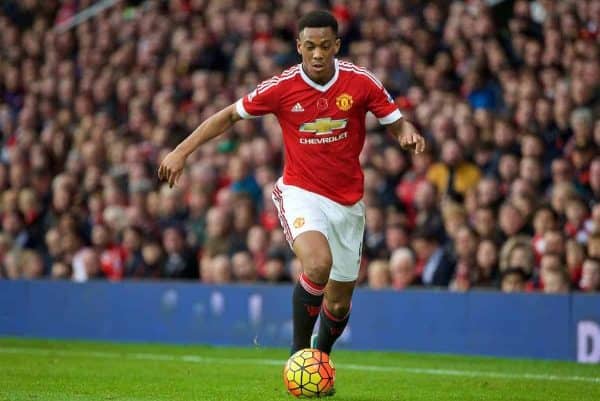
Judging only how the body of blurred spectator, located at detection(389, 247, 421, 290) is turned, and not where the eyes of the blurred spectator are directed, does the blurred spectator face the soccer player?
yes

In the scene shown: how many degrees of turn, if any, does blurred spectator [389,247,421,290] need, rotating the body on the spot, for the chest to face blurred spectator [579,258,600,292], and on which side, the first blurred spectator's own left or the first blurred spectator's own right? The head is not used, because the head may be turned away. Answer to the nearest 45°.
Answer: approximately 45° to the first blurred spectator's own left

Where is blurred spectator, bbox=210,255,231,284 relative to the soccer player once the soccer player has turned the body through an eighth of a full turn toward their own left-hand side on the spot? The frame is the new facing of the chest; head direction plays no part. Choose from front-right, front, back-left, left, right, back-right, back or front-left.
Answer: back-left

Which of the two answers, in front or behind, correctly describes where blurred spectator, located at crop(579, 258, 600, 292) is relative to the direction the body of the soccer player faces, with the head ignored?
behind

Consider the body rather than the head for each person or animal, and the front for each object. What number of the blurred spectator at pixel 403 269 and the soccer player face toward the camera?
2

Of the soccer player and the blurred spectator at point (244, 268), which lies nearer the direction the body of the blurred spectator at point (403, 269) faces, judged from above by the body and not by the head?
the soccer player

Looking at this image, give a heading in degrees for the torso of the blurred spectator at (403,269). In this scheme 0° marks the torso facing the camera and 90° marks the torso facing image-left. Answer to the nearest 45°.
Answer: approximately 0°

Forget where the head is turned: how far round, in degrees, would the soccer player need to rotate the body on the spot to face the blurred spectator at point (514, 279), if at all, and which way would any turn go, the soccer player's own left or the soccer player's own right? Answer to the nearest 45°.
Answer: approximately 135° to the soccer player's own left

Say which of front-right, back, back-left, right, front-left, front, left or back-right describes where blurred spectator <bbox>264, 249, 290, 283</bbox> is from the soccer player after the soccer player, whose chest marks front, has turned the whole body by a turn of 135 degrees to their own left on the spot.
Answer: front-left

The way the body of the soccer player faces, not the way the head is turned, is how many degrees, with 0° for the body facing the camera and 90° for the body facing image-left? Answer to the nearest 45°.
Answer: approximately 0°
